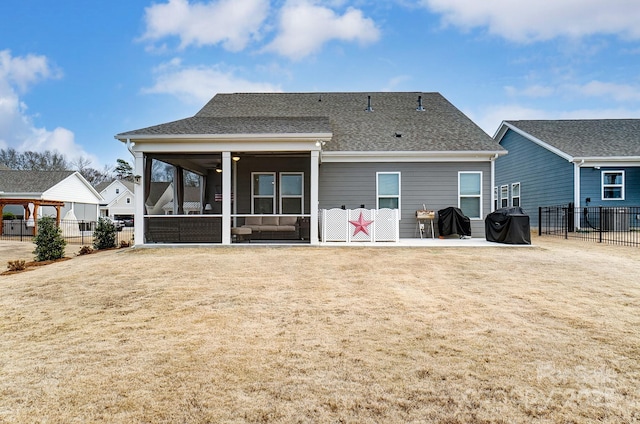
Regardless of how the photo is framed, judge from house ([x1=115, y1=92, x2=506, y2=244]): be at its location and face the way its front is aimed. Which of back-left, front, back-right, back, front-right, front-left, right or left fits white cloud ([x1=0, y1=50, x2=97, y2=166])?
front-left

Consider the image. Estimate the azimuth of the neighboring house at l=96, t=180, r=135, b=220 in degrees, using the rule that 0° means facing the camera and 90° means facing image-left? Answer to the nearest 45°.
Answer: approximately 0°

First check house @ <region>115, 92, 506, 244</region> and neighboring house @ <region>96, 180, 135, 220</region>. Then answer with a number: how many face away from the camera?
1

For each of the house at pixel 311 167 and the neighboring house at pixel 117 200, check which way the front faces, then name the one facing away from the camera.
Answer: the house

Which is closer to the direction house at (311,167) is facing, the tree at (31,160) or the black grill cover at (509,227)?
the tree

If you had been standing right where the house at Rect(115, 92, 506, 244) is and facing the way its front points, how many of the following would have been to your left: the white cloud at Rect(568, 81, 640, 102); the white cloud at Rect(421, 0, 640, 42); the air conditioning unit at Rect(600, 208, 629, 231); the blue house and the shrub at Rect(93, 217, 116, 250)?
1

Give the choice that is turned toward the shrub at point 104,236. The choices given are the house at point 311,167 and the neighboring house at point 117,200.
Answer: the neighboring house

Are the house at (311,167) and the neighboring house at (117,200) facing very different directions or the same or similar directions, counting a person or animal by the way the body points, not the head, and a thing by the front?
very different directions

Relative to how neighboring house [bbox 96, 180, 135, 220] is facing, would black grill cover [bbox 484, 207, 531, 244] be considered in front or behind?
in front

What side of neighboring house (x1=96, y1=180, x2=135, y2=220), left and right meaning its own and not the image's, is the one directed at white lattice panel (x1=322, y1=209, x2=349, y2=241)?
front

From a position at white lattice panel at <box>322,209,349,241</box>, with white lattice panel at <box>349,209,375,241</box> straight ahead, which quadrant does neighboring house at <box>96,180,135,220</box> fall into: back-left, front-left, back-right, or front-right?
back-left

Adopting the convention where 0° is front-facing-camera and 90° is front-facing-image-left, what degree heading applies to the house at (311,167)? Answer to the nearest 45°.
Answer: approximately 180°

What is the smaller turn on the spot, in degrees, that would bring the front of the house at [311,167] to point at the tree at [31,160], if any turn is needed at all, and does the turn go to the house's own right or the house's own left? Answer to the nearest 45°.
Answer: approximately 45° to the house's own left

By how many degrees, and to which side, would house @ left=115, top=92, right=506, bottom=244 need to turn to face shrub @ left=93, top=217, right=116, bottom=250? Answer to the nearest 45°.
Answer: approximately 90° to its left

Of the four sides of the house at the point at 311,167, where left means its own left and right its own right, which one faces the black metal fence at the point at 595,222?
right

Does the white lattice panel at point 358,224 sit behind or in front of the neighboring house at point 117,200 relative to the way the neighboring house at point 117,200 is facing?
in front
